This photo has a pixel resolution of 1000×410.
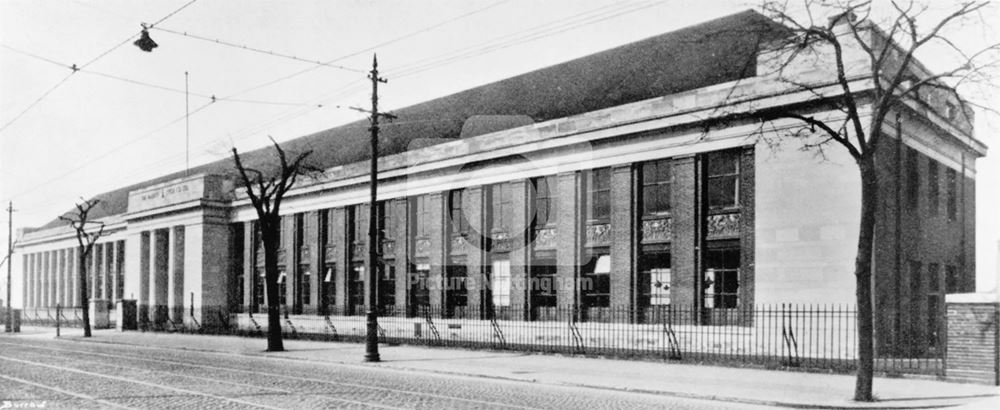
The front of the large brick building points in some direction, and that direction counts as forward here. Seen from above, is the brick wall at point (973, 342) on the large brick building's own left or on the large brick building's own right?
on the large brick building's own left

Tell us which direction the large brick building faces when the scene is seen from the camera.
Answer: facing the viewer and to the left of the viewer
